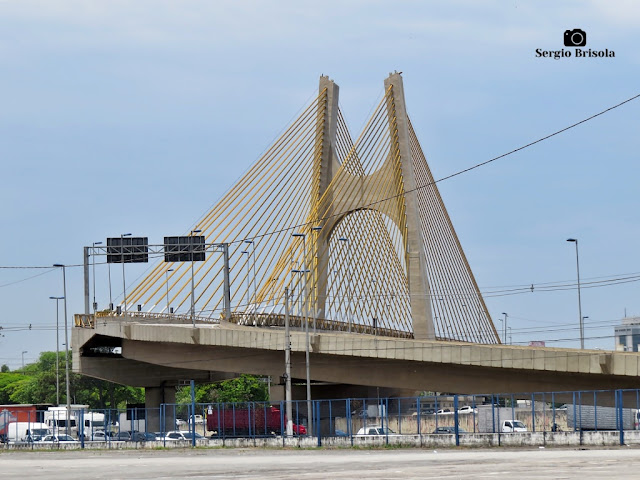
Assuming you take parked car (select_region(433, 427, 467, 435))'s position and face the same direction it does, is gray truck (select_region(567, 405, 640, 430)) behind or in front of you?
in front

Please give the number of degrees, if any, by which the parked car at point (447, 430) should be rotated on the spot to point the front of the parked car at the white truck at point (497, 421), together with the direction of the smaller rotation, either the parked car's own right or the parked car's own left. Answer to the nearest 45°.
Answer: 0° — it already faces it

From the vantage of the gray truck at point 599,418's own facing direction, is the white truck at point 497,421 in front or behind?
behind

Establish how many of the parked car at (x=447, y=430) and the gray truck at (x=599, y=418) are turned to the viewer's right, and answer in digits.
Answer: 2

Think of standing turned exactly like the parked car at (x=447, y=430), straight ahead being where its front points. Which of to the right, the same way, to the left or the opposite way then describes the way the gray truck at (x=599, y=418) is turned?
the same way

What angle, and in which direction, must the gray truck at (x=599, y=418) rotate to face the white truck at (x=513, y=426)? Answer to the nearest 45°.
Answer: approximately 135° to its left

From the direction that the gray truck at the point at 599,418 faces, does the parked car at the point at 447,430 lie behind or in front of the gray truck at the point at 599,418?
behind

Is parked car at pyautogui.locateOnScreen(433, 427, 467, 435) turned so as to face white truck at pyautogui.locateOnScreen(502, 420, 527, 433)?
yes

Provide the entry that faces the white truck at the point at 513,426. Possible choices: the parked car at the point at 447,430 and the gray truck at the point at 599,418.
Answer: the parked car

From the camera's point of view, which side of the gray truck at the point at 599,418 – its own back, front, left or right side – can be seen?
right

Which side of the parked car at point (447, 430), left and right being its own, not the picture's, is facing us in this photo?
right

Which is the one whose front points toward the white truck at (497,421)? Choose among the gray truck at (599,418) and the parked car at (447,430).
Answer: the parked car
